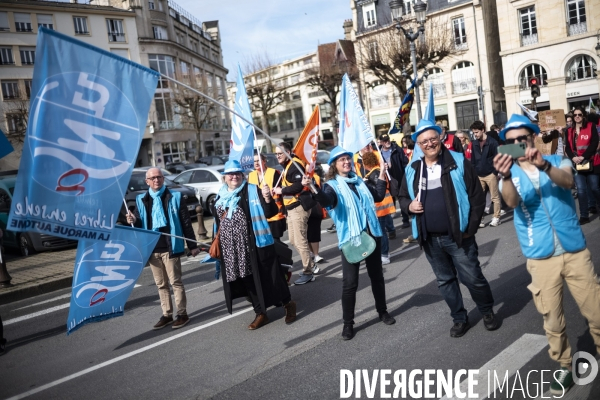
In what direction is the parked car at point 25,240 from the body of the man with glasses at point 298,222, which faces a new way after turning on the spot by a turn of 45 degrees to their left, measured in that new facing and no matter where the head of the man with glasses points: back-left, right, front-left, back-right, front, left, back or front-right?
back-right

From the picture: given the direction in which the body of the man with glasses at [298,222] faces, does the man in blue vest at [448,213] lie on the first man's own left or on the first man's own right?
on the first man's own left

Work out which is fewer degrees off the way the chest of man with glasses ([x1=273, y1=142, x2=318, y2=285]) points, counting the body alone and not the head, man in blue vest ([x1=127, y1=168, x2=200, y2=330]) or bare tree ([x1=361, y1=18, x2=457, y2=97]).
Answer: the man in blue vest

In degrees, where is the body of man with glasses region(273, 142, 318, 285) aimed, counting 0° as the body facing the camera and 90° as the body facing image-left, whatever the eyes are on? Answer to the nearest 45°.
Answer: approximately 45°

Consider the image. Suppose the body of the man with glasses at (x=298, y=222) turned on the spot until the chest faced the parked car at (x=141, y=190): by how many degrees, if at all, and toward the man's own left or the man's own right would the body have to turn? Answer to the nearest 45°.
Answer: approximately 90° to the man's own right

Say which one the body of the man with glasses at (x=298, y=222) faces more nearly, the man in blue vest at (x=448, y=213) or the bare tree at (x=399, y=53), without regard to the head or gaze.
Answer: the man in blue vest

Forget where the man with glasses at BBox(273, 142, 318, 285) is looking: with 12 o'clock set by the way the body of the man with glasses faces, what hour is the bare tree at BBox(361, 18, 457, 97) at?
The bare tree is roughly at 5 o'clock from the man with glasses.

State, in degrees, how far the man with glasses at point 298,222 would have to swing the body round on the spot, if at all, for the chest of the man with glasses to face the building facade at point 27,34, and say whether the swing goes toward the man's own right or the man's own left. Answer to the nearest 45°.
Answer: approximately 90° to the man's own right
